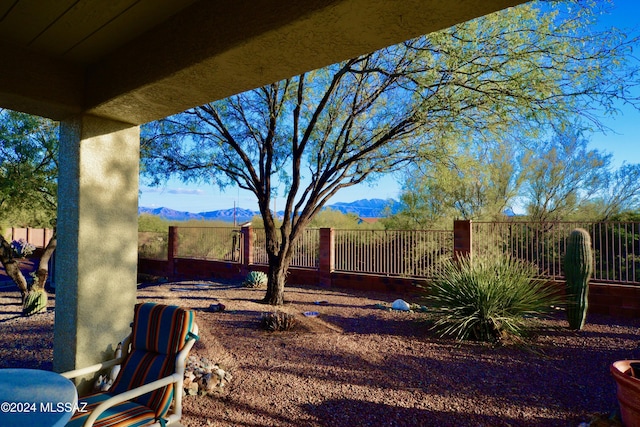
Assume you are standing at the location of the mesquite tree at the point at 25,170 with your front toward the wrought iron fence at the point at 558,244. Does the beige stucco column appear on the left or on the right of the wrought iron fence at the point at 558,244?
right

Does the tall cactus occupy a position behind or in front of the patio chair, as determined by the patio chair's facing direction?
behind

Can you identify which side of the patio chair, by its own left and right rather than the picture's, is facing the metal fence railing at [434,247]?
back

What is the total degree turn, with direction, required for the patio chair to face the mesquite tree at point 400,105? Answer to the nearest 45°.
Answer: approximately 180°

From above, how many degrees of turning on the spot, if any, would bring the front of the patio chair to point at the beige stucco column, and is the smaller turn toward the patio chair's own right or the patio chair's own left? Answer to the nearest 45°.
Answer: approximately 90° to the patio chair's own right

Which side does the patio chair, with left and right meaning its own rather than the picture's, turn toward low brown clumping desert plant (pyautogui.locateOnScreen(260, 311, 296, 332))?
back

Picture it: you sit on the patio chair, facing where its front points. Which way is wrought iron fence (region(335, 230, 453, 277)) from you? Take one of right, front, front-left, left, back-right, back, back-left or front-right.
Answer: back

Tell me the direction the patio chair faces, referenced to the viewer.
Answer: facing the viewer and to the left of the viewer

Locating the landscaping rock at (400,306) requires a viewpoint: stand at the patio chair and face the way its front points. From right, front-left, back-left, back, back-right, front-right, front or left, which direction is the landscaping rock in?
back

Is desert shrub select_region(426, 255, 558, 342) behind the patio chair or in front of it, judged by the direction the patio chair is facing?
behind

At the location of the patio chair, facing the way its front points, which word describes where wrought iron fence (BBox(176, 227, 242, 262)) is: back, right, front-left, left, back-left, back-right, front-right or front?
back-right
